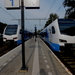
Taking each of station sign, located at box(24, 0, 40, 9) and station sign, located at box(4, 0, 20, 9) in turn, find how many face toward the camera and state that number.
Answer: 2

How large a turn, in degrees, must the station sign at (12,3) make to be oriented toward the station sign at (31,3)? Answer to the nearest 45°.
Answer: approximately 90° to its left

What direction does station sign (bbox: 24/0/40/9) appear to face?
toward the camera

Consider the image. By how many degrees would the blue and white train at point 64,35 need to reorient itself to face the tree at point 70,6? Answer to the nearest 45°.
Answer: approximately 135° to its left

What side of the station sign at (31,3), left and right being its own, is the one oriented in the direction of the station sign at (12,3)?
right

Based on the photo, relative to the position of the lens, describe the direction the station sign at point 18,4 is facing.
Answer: facing the viewer

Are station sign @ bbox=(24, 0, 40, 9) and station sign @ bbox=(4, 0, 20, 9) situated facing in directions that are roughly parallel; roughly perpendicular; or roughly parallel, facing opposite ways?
roughly parallel

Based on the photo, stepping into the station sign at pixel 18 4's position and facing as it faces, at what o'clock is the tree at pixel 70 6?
The tree is roughly at 7 o'clock from the station sign.
